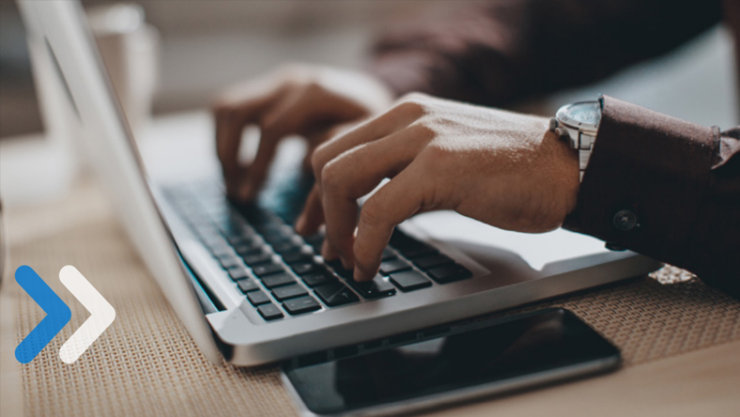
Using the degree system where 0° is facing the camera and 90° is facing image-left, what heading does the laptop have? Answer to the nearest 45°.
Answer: approximately 270°
